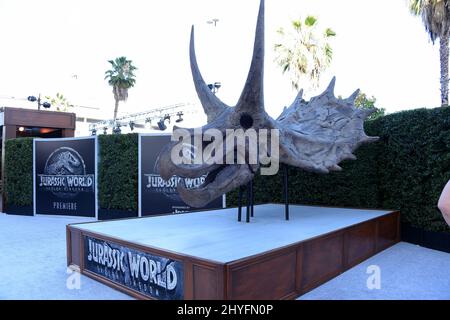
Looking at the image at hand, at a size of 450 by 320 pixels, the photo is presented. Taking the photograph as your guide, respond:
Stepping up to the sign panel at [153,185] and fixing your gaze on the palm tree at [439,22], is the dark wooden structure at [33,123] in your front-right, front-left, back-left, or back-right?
back-left

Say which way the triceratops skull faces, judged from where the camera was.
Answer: facing the viewer and to the left of the viewer

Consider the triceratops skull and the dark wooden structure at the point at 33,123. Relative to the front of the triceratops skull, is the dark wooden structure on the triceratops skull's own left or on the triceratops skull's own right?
on the triceratops skull's own right

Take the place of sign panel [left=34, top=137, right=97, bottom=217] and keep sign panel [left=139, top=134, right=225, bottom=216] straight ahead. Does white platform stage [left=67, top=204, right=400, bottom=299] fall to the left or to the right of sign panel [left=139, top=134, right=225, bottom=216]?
right

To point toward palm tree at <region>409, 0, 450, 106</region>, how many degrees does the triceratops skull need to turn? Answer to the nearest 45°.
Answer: approximately 180°
